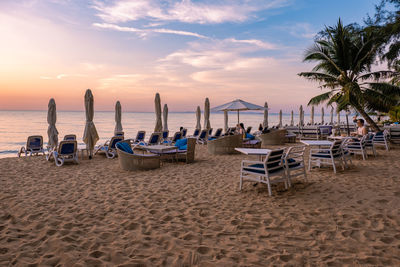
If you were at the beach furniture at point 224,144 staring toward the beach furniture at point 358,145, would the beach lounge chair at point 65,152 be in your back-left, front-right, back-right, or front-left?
back-right

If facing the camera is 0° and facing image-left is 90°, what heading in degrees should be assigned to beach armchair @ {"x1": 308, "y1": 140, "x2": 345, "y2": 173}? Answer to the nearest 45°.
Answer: approximately 135°

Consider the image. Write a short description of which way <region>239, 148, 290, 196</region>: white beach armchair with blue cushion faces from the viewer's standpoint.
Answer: facing away from the viewer and to the left of the viewer

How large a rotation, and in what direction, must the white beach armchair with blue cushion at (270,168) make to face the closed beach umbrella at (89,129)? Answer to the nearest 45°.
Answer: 0° — it already faces it

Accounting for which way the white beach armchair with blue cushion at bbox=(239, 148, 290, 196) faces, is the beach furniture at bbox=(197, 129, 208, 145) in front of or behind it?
in front

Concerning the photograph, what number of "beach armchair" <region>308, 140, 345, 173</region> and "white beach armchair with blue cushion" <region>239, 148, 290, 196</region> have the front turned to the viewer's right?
0

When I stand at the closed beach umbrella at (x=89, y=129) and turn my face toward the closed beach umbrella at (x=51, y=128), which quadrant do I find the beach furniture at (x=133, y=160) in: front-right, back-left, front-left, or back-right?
back-left

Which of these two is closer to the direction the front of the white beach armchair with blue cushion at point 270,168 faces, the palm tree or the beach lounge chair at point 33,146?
the beach lounge chair

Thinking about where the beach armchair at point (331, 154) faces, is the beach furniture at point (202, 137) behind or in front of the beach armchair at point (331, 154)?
in front
